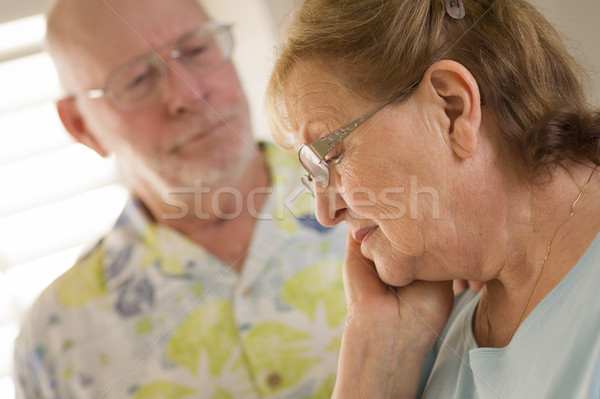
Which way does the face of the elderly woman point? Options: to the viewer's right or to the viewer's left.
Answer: to the viewer's left

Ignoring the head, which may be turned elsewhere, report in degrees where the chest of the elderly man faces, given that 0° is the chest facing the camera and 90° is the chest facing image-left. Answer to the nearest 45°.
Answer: approximately 315°

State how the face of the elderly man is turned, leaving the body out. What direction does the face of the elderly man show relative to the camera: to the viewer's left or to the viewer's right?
to the viewer's right
